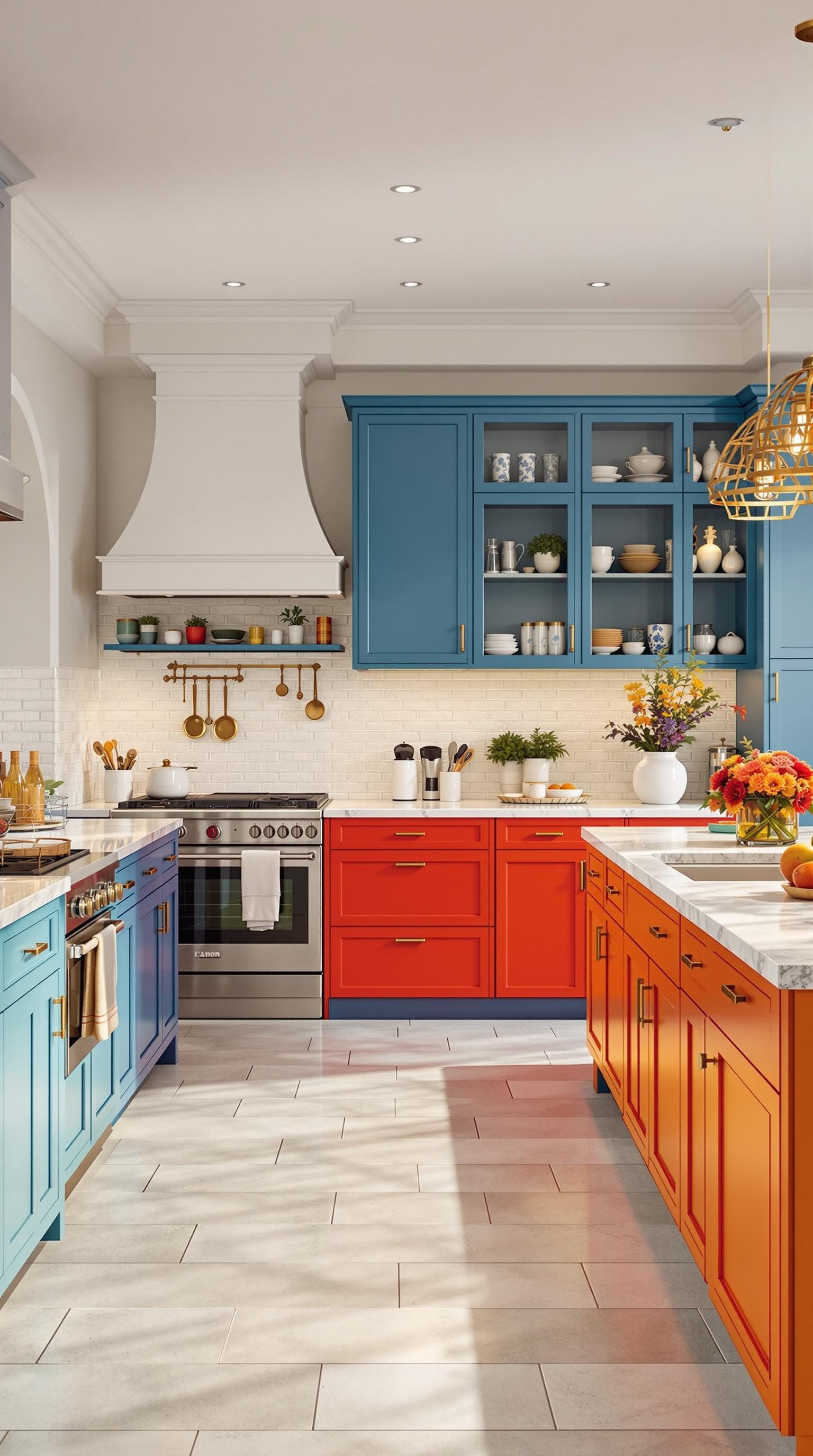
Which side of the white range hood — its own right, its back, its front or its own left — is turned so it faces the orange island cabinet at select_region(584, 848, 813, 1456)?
front

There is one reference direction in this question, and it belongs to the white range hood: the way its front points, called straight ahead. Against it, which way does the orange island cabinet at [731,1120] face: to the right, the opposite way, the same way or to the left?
to the right

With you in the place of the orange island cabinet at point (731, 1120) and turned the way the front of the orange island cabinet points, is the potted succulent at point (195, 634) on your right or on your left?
on your right

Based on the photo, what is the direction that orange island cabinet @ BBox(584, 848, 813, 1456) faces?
to the viewer's left

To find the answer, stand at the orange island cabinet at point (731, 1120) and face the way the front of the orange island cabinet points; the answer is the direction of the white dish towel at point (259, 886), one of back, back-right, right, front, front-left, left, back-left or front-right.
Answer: front-right

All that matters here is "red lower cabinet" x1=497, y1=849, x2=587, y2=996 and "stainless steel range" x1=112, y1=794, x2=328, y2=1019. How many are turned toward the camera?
2

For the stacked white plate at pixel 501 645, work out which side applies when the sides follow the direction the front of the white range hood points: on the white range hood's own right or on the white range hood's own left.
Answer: on the white range hood's own left

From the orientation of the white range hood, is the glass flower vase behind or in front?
in front

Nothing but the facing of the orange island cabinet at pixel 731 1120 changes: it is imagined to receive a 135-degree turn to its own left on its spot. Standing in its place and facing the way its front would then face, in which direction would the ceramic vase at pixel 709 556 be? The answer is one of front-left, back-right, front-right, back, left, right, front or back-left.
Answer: back-left

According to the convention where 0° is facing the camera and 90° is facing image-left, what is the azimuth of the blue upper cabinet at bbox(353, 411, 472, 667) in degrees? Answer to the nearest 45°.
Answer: approximately 0°

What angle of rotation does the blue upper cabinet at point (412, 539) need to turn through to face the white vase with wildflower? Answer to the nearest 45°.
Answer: approximately 90° to its left
